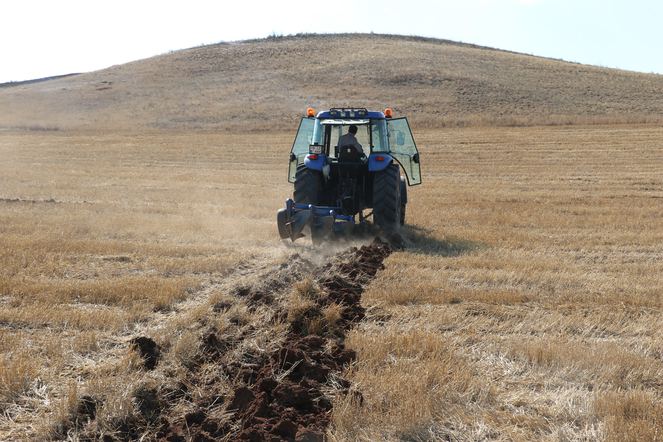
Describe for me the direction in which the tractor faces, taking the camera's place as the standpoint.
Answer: facing away from the viewer

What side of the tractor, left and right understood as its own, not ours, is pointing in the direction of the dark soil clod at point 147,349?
back

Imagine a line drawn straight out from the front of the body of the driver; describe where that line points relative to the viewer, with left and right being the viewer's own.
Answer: facing away from the viewer

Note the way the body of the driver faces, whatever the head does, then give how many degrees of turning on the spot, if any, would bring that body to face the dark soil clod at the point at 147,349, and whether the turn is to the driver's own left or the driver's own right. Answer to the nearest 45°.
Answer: approximately 180°
